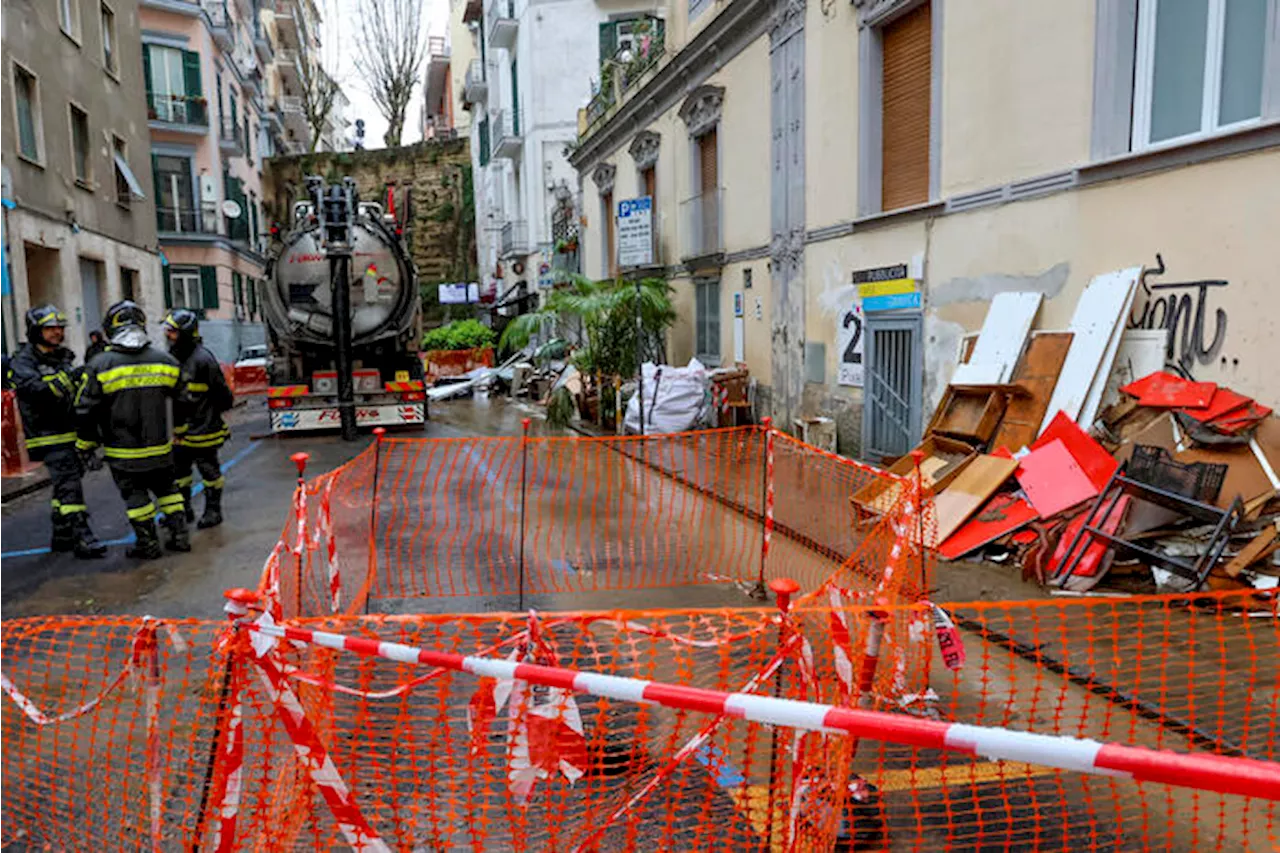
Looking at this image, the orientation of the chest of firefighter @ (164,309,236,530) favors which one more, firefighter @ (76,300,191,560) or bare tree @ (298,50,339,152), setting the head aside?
the firefighter

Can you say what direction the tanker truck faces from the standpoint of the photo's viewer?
facing away from the viewer

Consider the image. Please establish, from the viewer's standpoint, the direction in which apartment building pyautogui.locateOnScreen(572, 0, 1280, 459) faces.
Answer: facing the viewer and to the left of the viewer

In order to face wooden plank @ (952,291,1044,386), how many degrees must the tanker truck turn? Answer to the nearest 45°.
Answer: approximately 135° to its right

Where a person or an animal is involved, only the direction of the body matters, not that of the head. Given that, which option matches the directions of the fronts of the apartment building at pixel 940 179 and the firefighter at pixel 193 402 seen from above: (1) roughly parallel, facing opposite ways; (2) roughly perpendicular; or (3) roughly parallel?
roughly parallel

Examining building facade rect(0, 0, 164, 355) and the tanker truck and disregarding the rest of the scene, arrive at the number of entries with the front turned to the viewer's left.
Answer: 0

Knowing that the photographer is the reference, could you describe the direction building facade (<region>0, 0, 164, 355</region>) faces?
facing the viewer and to the right of the viewer

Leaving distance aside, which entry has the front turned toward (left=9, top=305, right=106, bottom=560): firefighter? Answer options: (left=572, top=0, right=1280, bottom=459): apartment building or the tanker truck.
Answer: the apartment building

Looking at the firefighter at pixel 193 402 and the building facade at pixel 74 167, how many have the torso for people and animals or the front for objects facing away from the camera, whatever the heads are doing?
0

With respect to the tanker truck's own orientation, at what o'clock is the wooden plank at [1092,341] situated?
The wooden plank is roughly at 5 o'clock from the tanker truck.

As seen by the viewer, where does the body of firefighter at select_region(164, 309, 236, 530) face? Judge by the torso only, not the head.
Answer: to the viewer's left

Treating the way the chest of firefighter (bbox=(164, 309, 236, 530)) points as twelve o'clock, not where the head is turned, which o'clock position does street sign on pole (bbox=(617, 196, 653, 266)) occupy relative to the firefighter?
The street sign on pole is roughly at 5 o'clock from the firefighter.

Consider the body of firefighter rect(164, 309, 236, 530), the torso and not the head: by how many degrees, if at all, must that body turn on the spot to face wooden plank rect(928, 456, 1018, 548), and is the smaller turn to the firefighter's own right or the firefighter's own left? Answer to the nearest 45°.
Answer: approximately 135° to the firefighter's own left

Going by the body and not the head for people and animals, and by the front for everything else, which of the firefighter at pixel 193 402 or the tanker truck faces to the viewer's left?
the firefighter

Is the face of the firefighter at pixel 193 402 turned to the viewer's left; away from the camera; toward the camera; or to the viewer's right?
to the viewer's left

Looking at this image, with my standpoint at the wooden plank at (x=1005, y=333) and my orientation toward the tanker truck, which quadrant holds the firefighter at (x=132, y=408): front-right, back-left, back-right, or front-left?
front-left

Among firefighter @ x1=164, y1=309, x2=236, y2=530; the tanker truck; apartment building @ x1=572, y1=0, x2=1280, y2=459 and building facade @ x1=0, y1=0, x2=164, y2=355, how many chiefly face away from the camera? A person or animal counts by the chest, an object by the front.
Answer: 1

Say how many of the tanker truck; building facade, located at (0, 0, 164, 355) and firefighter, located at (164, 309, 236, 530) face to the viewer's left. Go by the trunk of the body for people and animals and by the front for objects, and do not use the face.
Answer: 1
